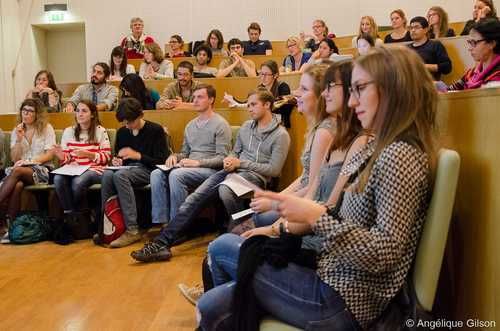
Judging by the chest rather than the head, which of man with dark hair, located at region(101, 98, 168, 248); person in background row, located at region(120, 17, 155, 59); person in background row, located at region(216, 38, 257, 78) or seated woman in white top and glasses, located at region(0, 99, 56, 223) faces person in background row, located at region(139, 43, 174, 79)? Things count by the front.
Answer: person in background row, located at region(120, 17, 155, 59)

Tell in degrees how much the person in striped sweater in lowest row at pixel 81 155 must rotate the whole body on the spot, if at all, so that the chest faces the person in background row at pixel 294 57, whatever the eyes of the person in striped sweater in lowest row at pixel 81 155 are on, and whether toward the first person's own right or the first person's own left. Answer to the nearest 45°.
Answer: approximately 180°

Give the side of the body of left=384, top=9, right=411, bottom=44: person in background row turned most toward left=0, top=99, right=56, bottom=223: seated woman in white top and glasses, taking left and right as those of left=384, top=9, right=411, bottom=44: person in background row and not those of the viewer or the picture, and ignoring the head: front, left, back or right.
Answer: front

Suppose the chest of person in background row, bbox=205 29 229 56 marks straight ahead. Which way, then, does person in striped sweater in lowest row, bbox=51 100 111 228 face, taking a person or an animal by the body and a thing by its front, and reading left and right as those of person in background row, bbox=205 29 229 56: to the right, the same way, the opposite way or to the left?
the same way

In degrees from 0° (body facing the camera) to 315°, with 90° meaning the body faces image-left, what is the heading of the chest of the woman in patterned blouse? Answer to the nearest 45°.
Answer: approximately 90°

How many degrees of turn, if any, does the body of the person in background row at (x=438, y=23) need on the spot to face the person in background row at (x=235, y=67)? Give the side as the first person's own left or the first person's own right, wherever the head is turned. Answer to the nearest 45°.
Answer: approximately 45° to the first person's own right

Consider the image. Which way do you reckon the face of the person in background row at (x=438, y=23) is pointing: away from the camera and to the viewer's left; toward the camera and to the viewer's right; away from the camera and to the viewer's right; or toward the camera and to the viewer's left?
toward the camera and to the viewer's left

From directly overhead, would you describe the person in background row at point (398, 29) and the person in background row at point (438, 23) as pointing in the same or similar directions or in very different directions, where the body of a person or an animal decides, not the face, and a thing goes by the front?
same or similar directions

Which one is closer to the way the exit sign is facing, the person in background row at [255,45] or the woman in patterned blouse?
the woman in patterned blouse

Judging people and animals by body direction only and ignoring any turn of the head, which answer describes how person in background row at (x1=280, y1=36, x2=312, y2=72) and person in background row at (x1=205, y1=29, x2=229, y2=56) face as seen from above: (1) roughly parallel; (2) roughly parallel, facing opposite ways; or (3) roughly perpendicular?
roughly parallel

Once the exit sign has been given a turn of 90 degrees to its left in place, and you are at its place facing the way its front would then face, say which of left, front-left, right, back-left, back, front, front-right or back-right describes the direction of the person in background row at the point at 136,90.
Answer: right

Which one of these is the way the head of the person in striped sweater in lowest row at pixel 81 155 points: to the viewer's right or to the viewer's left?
to the viewer's left

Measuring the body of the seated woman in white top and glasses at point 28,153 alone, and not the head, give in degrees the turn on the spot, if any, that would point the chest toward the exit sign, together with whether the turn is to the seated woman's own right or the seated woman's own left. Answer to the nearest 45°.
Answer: approximately 135° to the seated woman's own right

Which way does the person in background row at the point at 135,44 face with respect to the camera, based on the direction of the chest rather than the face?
toward the camera

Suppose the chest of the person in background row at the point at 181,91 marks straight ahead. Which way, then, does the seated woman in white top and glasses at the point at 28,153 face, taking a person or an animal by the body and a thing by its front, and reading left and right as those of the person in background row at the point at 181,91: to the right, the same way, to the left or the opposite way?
the same way

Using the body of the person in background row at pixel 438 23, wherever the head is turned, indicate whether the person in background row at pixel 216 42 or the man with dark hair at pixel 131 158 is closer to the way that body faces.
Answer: the man with dark hair

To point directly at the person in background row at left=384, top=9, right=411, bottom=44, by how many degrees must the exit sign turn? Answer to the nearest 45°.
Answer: approximately 45° to its left

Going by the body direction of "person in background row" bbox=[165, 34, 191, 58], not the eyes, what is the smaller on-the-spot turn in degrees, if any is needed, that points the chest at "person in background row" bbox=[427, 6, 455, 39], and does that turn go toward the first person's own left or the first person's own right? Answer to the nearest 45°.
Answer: approximately 90° to the first person's own left
